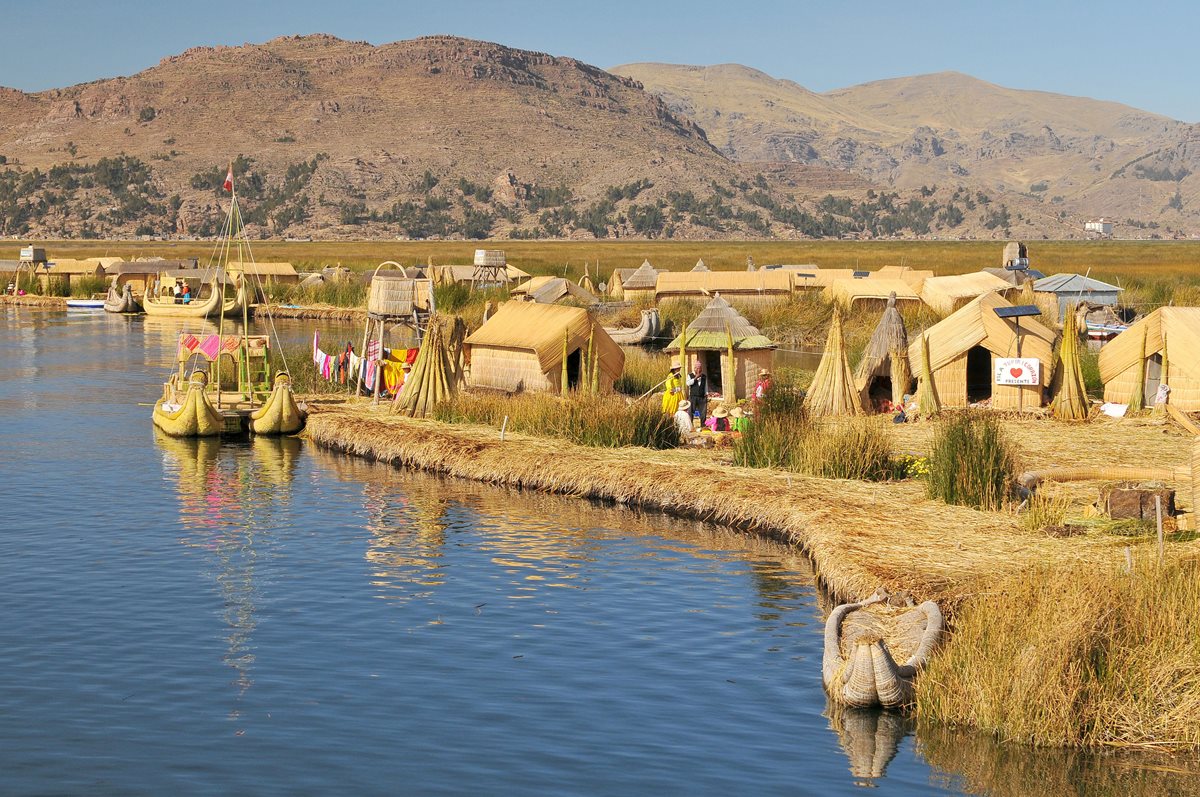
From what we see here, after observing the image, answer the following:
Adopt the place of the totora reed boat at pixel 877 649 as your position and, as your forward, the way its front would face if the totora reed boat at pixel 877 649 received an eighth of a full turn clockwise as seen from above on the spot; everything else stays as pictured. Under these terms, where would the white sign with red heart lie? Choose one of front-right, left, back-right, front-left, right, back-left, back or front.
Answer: back-right

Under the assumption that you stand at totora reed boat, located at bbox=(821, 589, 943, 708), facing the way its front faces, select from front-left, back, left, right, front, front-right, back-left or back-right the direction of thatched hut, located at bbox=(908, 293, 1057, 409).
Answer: back

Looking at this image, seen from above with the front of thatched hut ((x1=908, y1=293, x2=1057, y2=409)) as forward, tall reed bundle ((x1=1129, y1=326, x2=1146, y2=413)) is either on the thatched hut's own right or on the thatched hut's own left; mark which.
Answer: on the thatched hut's own left

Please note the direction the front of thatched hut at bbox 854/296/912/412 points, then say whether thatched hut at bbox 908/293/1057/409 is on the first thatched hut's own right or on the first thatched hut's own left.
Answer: on the first thatched hut's own left

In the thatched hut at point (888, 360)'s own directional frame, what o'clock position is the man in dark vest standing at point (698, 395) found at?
The man in dark vest standing is roughly at 2 o'clock from the thatched hut.

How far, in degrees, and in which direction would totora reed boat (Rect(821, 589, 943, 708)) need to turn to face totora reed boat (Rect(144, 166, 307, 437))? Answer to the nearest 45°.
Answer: approximately 135° to its right

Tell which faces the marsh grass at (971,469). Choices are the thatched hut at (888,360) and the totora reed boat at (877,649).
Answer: the thatched hut

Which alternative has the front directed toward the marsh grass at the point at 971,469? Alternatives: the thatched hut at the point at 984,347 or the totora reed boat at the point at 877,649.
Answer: the thatched hut

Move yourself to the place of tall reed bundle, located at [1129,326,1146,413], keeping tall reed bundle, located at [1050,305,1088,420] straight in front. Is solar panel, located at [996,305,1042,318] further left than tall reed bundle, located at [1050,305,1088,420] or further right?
right

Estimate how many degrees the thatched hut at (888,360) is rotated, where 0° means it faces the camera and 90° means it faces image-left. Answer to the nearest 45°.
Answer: approximately 0°

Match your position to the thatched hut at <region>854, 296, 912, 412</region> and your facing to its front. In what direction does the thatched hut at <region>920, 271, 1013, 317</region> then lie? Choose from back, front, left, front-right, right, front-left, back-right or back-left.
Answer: back
